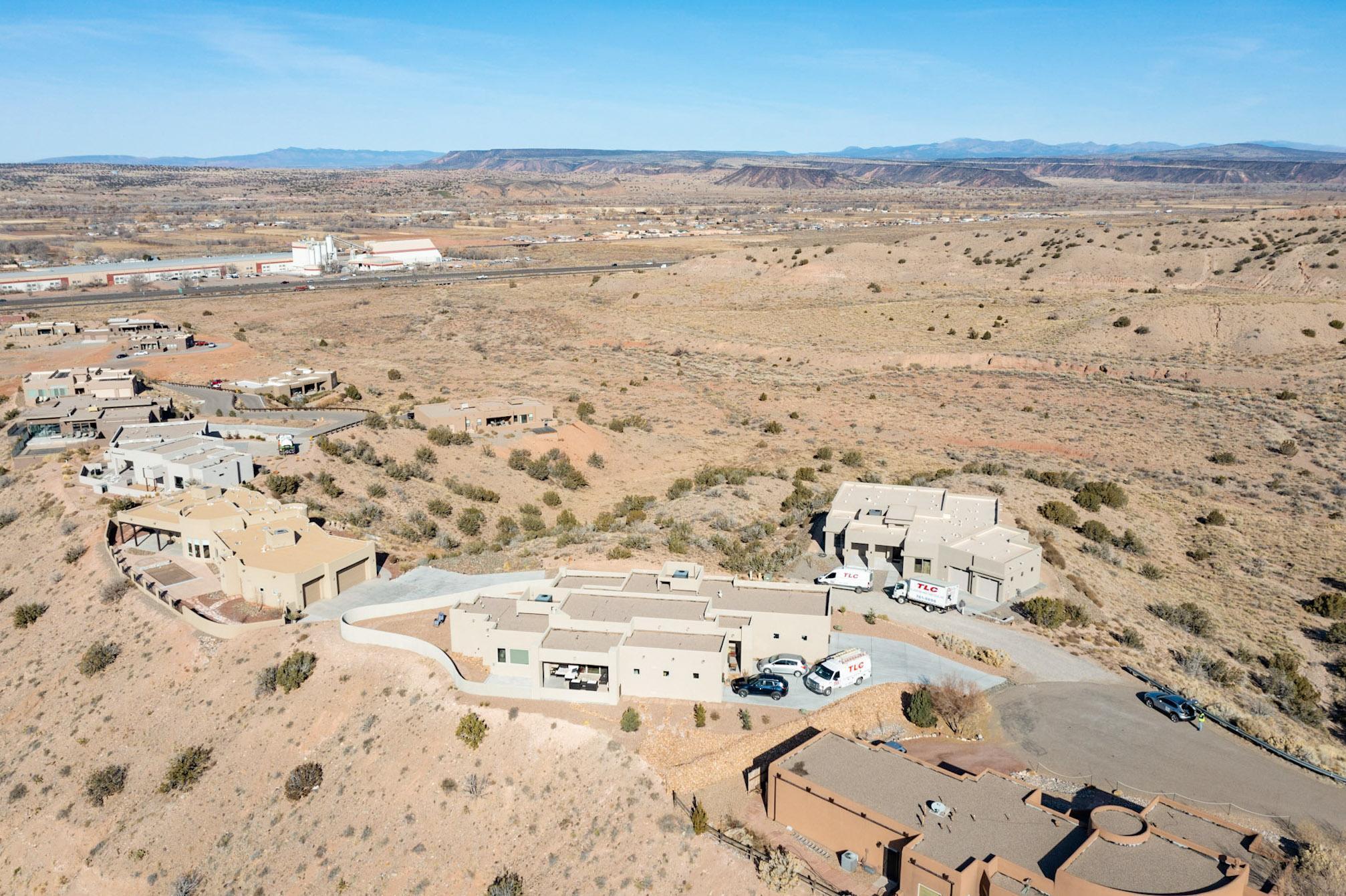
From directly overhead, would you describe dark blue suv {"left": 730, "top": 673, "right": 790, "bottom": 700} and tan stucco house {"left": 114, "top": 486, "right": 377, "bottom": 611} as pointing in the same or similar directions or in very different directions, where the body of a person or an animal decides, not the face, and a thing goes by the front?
very different directions

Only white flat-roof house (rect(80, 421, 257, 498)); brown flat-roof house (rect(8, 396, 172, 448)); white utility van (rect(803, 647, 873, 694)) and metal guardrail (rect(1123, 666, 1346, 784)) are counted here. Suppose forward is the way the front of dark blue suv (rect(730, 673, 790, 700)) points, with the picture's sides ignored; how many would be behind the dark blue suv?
2

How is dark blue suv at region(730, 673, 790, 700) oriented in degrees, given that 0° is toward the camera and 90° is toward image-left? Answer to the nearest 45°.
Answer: approximately 90°

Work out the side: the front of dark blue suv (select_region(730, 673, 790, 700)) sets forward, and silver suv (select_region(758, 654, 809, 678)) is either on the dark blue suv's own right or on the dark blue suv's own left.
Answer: on the dark blue suv's own right

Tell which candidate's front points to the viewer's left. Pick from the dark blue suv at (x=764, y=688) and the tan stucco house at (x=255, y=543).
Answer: the dark blue suv

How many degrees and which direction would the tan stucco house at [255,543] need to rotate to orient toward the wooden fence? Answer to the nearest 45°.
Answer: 0° — it already faces it

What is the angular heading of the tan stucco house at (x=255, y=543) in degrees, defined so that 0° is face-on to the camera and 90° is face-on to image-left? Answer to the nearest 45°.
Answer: approximately 315°

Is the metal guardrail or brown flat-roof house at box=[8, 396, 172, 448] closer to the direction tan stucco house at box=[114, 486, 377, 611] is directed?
the metal guardrail

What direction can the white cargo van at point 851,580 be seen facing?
to the viewer's left

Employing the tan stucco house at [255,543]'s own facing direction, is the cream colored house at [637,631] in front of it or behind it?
in front

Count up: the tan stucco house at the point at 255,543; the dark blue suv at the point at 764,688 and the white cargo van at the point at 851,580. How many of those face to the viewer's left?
2

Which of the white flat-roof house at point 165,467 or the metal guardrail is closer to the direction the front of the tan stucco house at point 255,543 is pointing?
the metal guardrail
